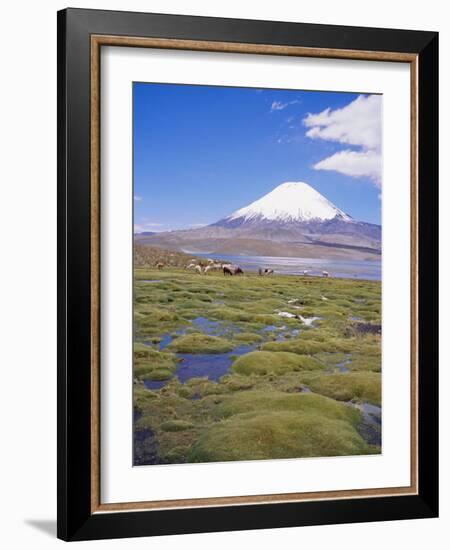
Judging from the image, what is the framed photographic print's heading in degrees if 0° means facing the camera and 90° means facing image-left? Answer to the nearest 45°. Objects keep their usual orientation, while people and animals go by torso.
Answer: approximately 315°
